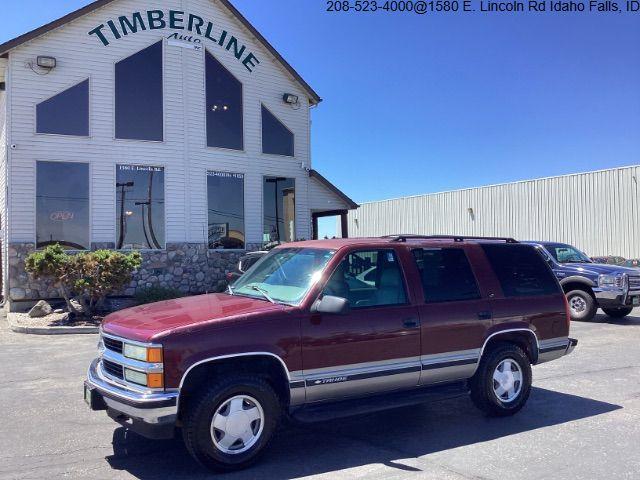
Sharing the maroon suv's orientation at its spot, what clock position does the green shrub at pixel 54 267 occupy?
The green shrub is roughly at 3 o'clock from the maroon suv.

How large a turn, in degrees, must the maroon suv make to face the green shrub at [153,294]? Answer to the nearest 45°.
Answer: approximately 90° to its right

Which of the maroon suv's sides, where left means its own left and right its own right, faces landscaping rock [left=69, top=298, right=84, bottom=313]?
right

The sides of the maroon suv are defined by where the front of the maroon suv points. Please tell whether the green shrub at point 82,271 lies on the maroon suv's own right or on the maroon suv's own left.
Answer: on the maroon suv's own right

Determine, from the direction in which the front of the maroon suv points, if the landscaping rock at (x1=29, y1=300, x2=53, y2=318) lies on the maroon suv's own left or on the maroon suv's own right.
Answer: on the maroon suv's own right

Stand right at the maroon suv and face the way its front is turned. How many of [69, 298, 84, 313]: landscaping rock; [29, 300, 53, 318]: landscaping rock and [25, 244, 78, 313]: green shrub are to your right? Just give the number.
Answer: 3

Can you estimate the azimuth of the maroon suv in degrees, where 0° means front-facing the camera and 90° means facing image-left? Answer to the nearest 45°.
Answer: approximately 45°

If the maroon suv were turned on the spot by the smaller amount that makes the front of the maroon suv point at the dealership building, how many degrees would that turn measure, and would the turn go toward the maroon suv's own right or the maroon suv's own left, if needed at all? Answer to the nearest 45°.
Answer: approximately 90° to the maroon suv's own right
